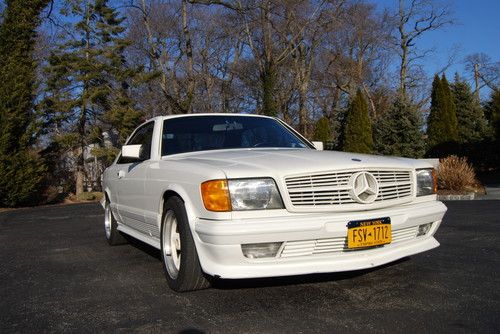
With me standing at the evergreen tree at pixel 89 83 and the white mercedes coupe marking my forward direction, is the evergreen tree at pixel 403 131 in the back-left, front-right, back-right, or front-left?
front-left

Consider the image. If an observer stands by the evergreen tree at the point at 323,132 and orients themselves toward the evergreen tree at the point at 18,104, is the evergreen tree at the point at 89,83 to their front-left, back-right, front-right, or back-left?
front-right

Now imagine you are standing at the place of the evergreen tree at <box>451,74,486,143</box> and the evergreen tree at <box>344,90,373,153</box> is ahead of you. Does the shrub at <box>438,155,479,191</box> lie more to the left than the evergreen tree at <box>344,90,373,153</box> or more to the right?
left

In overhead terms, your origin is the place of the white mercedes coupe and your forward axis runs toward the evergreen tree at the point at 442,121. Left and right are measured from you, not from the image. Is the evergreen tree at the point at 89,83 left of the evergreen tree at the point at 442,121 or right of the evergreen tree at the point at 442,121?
left

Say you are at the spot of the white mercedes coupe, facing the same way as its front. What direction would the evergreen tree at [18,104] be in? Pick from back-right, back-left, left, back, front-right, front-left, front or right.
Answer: back

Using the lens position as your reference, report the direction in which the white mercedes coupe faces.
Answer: facing the viewer and to the right of the viewer

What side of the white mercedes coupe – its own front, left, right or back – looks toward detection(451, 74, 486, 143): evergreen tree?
left

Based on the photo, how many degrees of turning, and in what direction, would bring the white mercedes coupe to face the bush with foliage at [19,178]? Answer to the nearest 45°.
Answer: approximately 180°

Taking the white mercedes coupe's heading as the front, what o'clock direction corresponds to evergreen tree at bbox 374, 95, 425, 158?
The evergreen tree is roughly at 8 o'clock from the white mercedes coupe.
